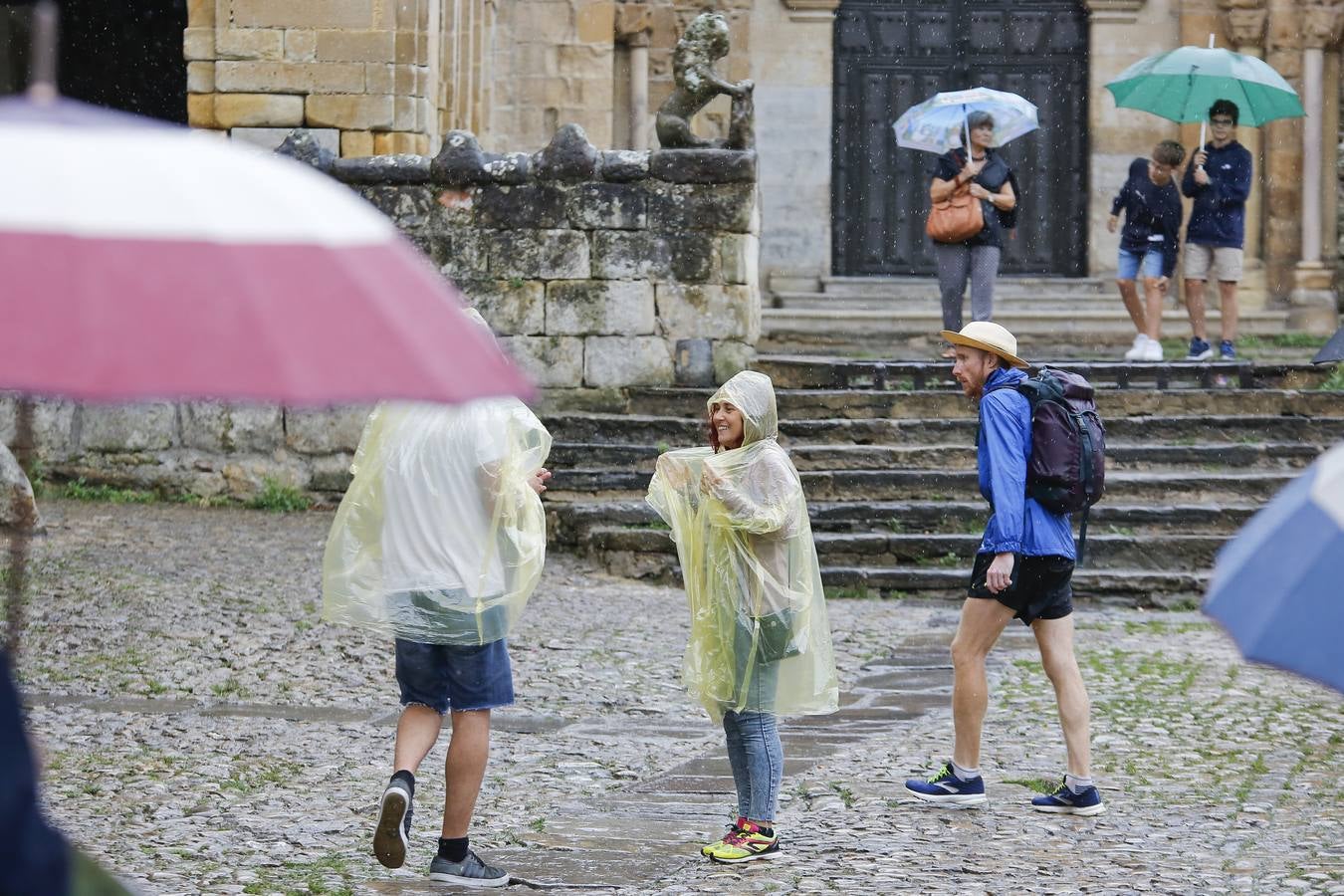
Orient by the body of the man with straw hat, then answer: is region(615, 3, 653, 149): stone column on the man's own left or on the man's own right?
on the man's own right

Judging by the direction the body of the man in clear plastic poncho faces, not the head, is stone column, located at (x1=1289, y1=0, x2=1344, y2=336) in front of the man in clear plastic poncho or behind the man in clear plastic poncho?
in front

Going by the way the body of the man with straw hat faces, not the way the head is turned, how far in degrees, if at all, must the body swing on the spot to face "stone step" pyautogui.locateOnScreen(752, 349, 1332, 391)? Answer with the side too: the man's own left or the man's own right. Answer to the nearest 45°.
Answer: approximately 90° to the man's own right

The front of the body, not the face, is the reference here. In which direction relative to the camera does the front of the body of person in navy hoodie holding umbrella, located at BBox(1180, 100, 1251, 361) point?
toward the camera

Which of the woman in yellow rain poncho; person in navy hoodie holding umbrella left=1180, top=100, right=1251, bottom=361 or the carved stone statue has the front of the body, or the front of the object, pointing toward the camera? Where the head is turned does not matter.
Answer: the person in navy hoodie holding umbrella

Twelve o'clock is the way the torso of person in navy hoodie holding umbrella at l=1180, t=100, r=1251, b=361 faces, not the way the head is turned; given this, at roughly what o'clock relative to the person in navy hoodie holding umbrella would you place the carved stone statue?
The carved stone statue is roughly at 2 o'clock from the person in navy hoodie holding umbrella.

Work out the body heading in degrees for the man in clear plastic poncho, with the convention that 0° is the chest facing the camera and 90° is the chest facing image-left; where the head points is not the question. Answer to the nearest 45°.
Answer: approximately 225°

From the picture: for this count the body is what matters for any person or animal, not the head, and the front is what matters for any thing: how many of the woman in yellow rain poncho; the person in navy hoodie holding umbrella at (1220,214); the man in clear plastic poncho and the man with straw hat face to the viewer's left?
2

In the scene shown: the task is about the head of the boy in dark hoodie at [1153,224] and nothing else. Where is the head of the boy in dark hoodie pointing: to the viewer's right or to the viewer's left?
to the viewer's left

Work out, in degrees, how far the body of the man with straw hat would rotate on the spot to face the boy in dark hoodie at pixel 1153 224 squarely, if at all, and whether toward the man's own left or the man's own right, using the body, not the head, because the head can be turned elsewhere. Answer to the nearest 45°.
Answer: approximately 90° to the man's own right

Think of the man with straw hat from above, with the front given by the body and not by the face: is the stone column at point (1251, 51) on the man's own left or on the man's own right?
on the man's own right

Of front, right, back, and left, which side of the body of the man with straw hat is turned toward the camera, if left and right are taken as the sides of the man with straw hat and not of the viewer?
left
